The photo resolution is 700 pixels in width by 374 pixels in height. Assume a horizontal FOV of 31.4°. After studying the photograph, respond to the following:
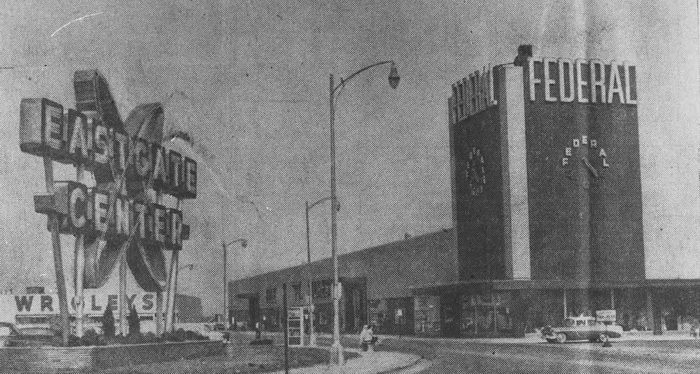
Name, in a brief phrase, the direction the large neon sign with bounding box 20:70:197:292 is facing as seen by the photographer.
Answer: facing the viewer and to the right of the viewer

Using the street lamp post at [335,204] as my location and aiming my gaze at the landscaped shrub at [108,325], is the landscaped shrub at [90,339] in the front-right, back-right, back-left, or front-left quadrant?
front-left

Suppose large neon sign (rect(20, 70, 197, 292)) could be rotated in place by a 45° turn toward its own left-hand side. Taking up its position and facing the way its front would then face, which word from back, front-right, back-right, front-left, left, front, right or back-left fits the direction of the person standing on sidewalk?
front-left

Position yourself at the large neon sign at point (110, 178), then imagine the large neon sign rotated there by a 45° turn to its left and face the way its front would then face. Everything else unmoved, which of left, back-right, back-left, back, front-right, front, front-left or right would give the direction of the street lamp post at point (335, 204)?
front
